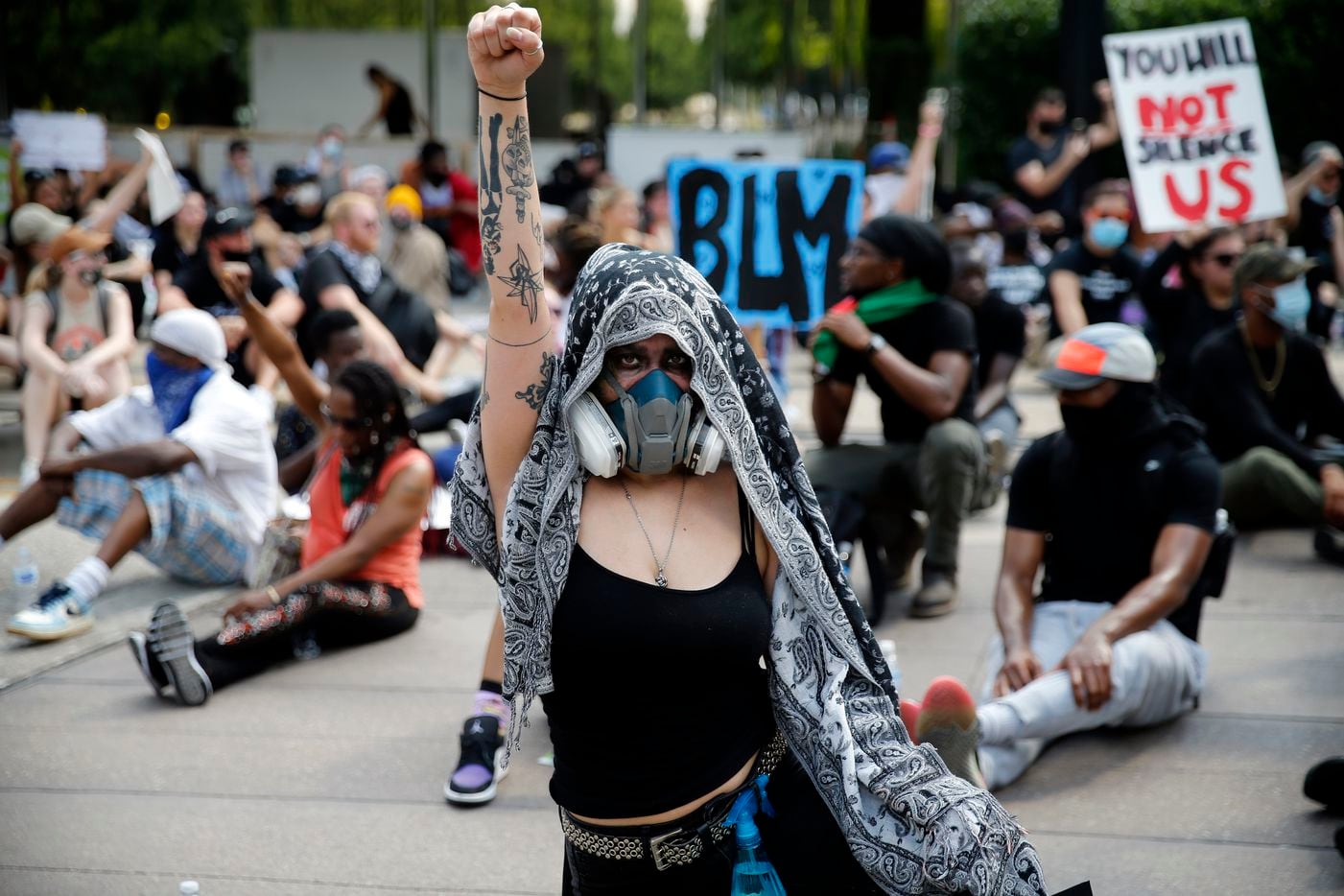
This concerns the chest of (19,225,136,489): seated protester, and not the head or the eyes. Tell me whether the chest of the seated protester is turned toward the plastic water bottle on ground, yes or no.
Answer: yes

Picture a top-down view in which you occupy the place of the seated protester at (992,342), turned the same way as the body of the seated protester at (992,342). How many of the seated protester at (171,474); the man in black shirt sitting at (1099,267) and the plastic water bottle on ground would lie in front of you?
2

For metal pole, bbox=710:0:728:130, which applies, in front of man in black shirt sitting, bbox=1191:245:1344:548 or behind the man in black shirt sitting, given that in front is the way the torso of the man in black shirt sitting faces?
behind

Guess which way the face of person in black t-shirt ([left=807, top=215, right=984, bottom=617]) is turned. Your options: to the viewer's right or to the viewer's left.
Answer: to the viewer's left

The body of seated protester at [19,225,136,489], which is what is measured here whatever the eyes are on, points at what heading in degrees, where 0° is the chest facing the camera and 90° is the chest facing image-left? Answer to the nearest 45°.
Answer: approximately 0°

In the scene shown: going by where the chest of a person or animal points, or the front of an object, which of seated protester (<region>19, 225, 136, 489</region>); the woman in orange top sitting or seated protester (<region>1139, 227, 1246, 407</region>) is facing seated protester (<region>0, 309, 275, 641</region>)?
seated protester (<region>19, 225, 136, 489</region>)

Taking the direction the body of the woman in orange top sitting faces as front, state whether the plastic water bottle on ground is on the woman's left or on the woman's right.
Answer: on the woman's right

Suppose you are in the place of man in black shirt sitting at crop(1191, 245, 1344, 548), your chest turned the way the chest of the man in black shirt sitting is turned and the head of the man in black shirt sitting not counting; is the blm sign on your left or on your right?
on your right

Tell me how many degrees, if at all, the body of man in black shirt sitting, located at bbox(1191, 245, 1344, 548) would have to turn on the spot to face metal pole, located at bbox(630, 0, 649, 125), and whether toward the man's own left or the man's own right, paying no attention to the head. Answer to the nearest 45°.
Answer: approximately 180°

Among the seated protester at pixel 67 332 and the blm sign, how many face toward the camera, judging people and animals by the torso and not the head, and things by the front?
2

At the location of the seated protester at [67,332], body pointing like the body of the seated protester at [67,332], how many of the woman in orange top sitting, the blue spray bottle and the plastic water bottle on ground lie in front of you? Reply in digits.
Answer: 3
